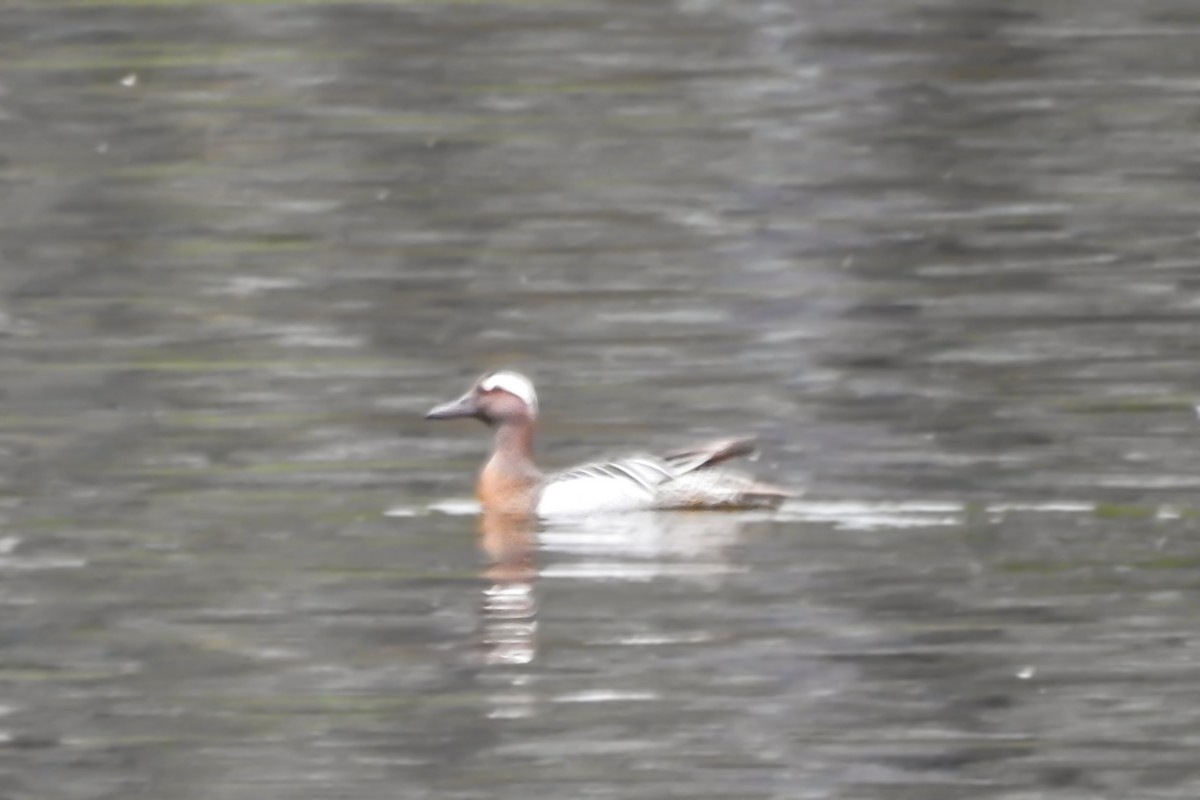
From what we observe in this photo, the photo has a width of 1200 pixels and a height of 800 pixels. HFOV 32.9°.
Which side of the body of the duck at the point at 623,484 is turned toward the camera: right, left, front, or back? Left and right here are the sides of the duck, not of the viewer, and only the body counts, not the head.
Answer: left
